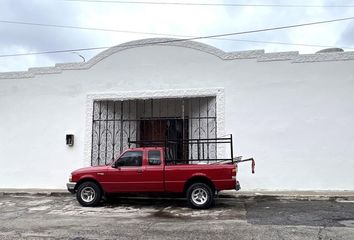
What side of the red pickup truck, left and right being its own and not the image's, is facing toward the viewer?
left
